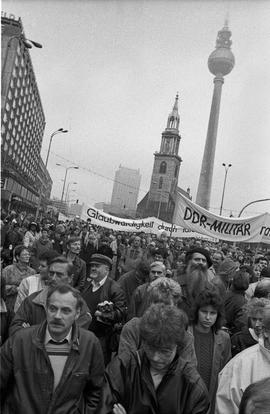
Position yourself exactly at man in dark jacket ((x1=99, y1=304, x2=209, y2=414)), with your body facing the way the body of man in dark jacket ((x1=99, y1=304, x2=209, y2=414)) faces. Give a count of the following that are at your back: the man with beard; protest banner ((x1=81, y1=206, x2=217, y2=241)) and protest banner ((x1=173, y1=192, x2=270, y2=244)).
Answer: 3

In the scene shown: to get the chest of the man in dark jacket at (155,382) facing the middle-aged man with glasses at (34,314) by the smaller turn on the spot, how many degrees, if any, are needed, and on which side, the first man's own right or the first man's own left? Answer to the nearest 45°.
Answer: approximately 135° to the first man's own right

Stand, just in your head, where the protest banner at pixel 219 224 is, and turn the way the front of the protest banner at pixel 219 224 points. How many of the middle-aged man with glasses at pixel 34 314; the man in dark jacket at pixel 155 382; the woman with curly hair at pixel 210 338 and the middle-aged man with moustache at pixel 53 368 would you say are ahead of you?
4

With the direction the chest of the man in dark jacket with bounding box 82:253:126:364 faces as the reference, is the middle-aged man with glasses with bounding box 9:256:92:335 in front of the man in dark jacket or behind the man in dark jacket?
in front

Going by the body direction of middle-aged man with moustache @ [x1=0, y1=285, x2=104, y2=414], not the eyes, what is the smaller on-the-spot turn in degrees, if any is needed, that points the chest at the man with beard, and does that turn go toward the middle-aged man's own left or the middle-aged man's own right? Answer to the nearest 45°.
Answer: approximately 135° to the middle-aged man's own left

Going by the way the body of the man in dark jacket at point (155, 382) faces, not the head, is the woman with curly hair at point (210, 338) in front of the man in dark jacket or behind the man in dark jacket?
behind

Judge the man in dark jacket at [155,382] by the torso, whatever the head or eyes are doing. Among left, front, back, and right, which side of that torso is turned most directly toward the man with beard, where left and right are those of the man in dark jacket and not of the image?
back

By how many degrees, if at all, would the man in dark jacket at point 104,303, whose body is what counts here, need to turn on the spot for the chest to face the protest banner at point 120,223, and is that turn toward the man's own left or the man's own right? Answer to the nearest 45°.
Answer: approximately 135° to the man's own right

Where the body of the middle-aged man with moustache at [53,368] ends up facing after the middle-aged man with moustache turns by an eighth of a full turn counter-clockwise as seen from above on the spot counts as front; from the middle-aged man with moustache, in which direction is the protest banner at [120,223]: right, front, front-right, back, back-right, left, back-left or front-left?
back-left

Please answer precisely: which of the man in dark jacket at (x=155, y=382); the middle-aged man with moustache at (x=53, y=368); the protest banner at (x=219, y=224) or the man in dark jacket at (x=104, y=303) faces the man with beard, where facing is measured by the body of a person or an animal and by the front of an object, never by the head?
the protest banner

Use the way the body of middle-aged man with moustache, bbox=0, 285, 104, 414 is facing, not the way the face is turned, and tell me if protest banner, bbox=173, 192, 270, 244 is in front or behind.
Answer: behind

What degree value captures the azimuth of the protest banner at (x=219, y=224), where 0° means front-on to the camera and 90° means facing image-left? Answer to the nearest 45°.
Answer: approximately 0°
